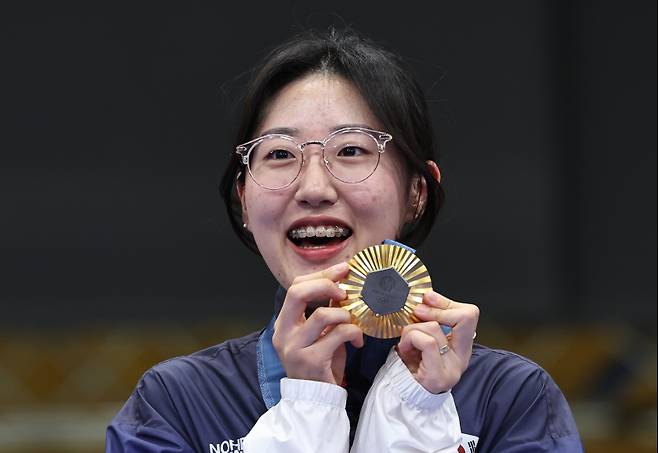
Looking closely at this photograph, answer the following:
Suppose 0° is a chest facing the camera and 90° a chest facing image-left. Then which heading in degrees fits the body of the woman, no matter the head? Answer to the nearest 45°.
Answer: approximately 0°
